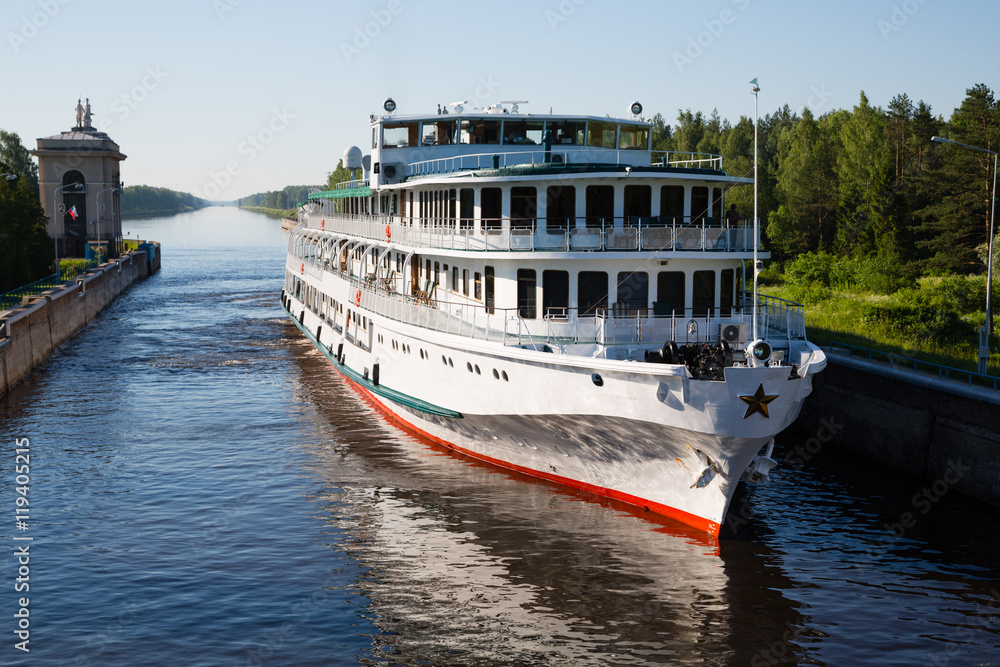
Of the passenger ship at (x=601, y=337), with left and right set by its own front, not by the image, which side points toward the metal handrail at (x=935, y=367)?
front

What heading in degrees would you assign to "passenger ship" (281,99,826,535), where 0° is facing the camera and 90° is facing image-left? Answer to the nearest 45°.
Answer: approximately 315°
